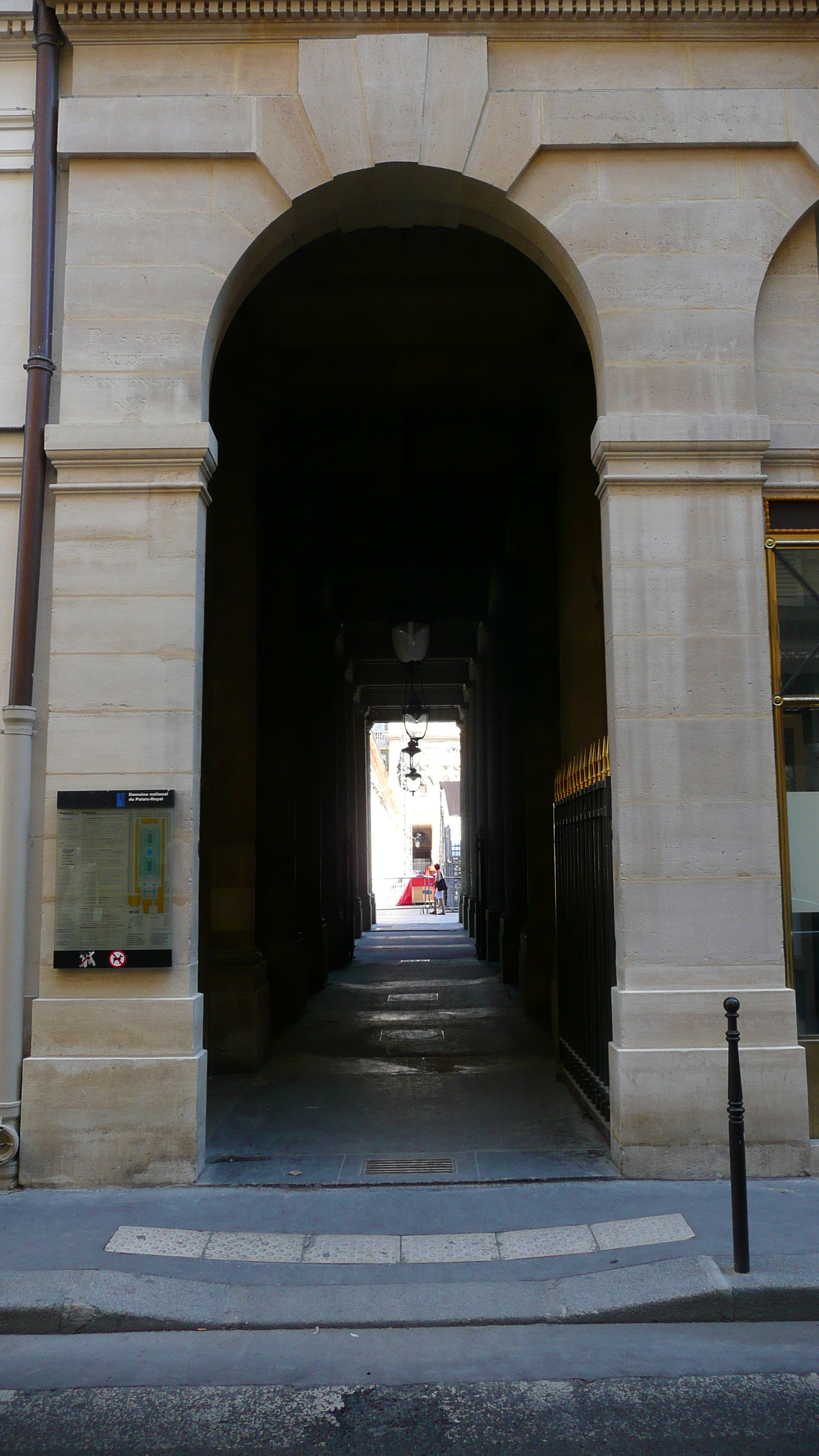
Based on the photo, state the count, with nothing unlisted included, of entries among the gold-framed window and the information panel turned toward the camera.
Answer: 2

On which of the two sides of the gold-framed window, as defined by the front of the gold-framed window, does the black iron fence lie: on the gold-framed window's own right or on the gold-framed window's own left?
on the gold-framed window's own right

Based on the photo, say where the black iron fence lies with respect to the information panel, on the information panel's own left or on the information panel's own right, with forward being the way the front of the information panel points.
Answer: on the information panel's own left

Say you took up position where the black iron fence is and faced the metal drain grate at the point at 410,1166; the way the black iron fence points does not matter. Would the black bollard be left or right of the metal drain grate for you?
left

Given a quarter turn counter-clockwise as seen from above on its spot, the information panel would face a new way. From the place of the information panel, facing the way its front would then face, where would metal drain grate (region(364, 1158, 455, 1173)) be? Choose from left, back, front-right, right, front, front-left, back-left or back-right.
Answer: front

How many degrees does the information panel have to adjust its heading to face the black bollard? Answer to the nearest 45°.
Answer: approximately 45° to its left

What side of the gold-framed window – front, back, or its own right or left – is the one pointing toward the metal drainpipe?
right

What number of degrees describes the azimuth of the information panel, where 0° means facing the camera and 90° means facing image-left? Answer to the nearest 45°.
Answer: approximately 0°

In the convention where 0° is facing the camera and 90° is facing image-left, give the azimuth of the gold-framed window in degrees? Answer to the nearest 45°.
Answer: approximately 0°

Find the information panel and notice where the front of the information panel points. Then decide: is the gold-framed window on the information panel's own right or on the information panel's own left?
on the information panel's own left
